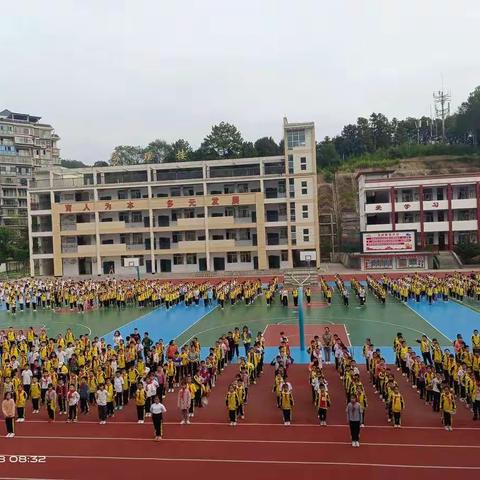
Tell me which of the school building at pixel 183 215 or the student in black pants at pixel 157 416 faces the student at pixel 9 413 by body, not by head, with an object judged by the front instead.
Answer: the school building

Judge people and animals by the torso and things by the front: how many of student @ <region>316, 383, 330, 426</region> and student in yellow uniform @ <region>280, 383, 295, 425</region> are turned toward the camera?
2

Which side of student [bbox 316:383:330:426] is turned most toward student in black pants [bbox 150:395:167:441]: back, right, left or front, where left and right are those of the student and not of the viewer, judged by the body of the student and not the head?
right

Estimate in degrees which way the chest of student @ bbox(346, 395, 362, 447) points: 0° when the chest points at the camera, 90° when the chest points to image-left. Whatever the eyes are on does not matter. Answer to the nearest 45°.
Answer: approximately 0°

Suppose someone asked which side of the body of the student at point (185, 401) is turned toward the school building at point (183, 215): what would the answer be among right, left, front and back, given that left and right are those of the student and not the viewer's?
back

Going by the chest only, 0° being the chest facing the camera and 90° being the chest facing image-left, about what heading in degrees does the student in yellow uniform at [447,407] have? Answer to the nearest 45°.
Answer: approximately 0°

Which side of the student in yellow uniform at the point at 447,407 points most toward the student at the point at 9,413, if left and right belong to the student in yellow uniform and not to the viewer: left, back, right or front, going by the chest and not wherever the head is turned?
right

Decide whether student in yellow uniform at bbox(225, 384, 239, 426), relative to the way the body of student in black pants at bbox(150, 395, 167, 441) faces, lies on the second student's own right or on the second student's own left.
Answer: on the second student's own left
